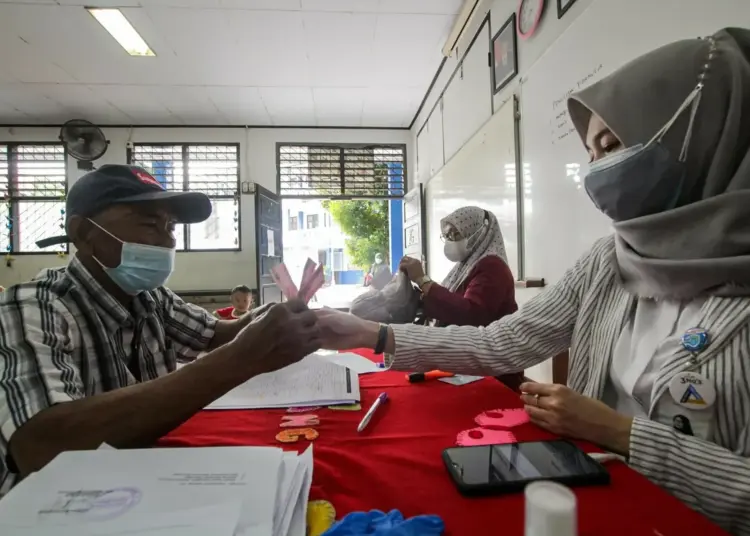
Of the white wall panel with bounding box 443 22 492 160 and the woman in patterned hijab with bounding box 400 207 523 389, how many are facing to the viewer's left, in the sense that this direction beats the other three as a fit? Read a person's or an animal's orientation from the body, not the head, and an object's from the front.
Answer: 2

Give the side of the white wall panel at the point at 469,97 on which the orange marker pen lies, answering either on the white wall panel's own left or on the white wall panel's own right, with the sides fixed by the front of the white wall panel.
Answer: on the white wall panel's own left

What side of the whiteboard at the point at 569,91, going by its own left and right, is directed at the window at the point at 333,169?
right

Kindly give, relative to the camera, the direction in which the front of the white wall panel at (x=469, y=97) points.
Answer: facing to the left of the viewer

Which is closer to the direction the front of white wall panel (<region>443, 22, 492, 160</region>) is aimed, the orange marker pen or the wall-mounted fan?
the wall-mounted fan

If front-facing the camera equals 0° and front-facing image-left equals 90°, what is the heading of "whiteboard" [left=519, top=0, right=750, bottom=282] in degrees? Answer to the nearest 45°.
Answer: approximately 45°

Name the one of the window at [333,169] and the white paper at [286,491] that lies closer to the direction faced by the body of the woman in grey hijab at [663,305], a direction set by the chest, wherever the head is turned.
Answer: the white paper
